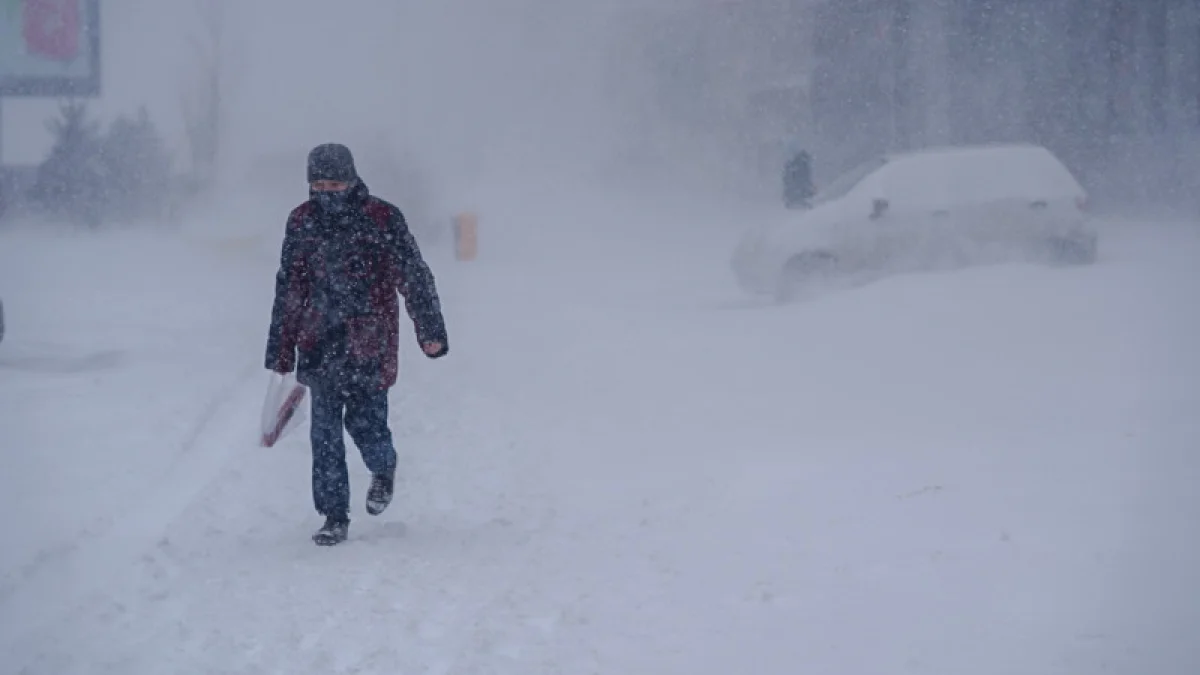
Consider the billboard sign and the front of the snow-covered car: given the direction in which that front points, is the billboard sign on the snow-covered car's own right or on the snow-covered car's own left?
on the snow-covered car's own right

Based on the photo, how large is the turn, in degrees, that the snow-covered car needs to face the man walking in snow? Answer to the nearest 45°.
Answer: approximately 45° to its left

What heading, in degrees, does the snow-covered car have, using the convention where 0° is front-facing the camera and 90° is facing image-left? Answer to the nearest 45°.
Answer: approximately 45°
